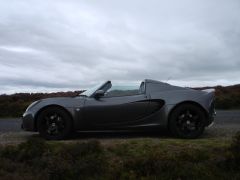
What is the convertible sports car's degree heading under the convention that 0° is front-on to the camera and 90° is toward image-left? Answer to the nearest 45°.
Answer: approximately 90°

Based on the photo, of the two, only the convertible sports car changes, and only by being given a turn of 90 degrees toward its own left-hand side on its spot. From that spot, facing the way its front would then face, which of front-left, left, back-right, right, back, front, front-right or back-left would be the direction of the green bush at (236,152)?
front-left
